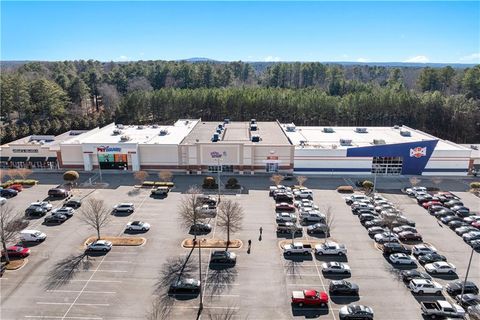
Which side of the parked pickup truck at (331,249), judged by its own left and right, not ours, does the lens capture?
left

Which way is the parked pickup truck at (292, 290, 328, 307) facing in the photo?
to the viewer's right

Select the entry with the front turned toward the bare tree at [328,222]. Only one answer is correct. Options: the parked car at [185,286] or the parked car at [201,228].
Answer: the parked car at [201,228]

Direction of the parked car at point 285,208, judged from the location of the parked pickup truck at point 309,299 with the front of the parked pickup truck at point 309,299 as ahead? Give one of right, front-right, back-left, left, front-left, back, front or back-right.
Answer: left

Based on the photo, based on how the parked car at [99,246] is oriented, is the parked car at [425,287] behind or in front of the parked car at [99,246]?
behind
